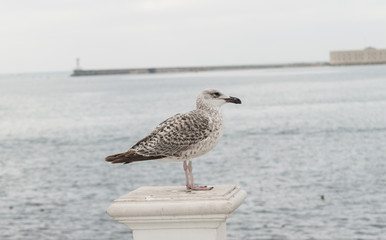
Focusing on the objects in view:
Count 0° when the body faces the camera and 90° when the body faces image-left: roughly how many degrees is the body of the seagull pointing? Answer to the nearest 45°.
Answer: approximately 270°
